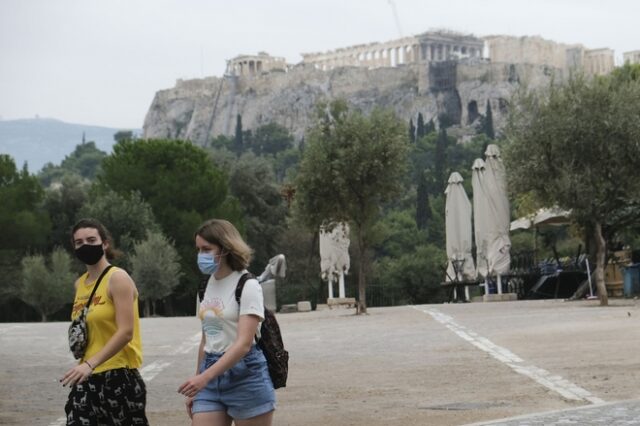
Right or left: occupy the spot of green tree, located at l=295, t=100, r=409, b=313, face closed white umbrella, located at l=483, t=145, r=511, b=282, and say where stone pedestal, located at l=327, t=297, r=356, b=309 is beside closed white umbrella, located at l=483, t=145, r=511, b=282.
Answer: left

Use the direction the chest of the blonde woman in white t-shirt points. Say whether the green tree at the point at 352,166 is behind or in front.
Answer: behind

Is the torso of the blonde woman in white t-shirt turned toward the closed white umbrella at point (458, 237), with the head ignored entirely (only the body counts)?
no

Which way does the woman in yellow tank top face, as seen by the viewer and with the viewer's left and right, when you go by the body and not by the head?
facing the viewer and to the left of the viewer

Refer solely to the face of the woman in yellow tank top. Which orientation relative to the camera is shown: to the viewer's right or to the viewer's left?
to the viewer's left

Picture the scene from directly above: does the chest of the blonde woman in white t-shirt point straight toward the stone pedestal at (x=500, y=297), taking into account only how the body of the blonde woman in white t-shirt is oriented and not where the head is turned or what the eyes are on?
no

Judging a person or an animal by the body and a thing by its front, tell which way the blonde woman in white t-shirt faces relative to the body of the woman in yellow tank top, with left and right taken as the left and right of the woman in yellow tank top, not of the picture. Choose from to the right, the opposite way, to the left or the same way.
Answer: the same way

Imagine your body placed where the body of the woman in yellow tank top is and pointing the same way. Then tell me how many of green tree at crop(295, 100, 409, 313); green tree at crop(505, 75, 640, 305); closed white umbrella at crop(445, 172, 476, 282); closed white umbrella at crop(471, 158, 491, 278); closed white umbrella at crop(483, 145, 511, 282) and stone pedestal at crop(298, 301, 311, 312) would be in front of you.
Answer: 0

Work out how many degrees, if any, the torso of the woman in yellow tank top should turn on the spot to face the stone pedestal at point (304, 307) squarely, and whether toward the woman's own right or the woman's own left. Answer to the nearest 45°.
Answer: approximately 135° to the woman's own right

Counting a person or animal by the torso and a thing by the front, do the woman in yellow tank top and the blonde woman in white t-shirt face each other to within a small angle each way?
no

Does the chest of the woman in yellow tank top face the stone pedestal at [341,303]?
no

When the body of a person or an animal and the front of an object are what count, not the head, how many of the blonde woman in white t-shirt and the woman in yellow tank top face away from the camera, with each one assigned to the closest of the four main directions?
0

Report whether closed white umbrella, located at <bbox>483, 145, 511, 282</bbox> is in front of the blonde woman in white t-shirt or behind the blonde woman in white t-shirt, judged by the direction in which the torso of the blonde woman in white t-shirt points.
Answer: behind
